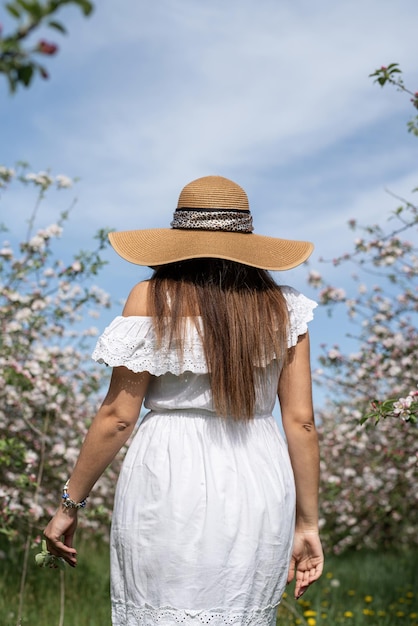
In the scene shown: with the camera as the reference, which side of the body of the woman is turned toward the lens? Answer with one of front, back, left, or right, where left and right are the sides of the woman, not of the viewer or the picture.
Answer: back

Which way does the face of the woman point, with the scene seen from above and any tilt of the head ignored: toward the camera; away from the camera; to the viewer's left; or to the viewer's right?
away from the camera
